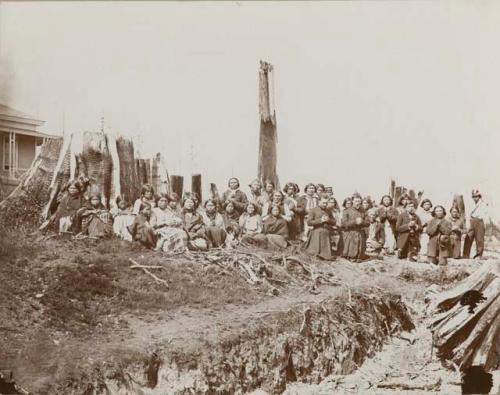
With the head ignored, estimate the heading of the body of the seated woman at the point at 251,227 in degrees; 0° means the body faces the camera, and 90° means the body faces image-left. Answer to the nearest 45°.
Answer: approximately 0°

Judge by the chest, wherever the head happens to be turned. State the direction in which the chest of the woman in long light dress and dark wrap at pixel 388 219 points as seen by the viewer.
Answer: toward the camera

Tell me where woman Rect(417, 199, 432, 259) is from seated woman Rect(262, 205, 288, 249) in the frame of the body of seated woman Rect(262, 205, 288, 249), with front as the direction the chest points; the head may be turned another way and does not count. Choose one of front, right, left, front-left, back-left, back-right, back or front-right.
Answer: left

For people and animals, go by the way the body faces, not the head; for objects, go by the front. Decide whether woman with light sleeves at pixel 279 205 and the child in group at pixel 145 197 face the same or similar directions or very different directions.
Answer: same or similar directions

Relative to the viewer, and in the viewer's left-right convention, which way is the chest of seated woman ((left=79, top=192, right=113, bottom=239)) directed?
facing the viewer

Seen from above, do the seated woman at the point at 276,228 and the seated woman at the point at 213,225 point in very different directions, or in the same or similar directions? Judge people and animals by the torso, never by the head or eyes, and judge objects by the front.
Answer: same or similar directions

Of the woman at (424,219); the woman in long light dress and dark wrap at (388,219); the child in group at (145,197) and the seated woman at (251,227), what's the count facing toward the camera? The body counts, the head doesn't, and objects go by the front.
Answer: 4

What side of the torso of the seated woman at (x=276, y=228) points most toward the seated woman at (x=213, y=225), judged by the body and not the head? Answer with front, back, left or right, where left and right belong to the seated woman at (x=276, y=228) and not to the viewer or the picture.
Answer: right

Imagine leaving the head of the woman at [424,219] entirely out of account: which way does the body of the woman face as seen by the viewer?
toward the camera

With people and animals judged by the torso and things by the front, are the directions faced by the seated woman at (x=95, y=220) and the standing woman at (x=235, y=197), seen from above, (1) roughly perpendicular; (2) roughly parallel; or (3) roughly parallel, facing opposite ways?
roughly parallel

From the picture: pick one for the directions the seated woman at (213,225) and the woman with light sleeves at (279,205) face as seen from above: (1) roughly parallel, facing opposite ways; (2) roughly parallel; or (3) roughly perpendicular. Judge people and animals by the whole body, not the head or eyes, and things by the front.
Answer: roughly parallel

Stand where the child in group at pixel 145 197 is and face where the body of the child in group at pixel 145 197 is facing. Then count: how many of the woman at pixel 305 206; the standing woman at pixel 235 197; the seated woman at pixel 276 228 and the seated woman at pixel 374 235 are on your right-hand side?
0

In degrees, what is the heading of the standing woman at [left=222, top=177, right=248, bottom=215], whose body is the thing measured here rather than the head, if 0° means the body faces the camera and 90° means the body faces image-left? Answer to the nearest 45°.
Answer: approximately 0°

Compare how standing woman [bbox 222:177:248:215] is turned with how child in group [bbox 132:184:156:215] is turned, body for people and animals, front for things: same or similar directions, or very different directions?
same or similar directions

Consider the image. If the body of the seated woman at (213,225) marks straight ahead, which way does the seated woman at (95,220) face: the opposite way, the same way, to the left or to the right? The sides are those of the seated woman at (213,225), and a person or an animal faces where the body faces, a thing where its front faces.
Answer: the same way

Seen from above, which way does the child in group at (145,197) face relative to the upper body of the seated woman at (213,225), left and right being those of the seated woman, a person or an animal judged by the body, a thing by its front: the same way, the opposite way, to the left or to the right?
the same way
